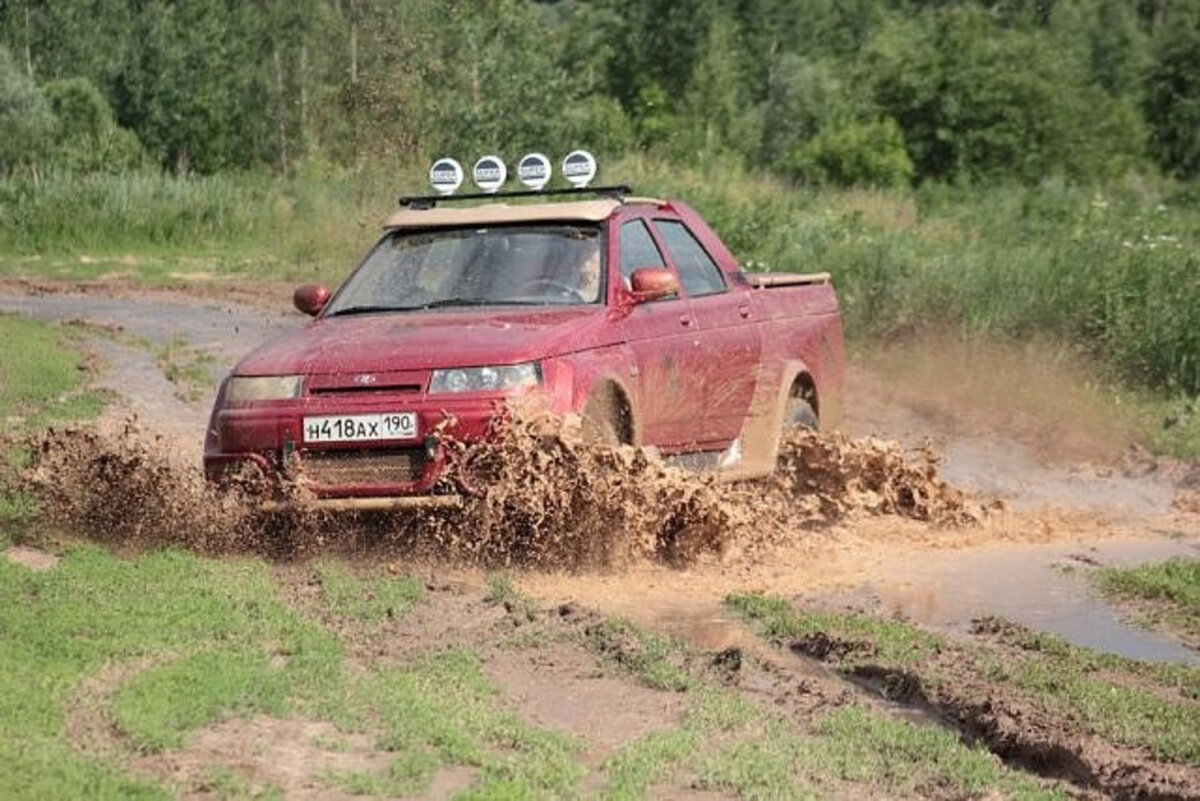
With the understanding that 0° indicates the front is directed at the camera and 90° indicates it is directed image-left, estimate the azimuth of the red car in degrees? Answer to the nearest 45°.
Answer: approximately 45°

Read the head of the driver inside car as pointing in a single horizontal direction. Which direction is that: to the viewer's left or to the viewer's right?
to the viewer's left
